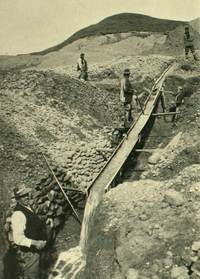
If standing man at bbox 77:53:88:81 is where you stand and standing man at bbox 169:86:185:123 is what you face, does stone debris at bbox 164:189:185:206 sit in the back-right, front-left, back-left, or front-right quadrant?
front-right

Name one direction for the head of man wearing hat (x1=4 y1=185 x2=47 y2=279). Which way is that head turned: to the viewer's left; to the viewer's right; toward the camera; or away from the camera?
to the viewer's right

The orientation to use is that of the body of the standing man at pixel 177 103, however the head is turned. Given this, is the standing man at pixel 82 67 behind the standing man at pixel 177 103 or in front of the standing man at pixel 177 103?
in front

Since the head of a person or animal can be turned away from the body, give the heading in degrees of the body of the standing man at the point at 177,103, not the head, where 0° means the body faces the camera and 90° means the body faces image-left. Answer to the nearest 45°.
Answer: approximately 90°

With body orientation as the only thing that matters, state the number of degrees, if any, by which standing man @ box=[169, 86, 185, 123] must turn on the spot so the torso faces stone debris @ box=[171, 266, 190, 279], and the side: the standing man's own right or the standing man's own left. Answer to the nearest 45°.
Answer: approximately 90° to the standing man's own left

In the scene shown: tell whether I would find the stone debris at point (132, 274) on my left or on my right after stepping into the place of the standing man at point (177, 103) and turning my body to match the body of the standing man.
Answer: on my left

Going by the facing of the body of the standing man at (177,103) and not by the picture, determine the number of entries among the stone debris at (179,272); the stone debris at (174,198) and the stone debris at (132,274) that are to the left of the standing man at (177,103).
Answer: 3
